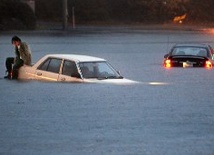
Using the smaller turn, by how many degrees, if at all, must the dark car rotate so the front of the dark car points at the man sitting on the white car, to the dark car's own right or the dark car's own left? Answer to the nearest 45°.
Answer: approximately 135° to the dark car's own left

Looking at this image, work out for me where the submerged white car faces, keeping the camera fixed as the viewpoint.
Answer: facing the viewer and to the right of the viewer

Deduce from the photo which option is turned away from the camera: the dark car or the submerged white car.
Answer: the dark car

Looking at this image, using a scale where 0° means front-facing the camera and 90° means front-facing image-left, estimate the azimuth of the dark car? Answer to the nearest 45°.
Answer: approximately 180°

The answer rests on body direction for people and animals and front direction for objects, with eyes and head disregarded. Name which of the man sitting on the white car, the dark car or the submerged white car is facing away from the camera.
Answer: the dark car

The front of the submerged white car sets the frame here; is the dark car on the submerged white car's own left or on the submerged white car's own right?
on the submerged white car's own left
